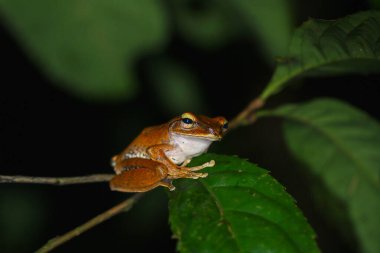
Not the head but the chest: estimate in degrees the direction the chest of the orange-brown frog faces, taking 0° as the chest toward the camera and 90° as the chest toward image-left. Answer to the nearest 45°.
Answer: approximately 315°

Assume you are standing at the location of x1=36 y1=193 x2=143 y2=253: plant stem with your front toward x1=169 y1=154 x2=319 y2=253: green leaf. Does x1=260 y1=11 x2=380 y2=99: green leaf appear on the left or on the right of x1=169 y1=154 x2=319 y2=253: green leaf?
left

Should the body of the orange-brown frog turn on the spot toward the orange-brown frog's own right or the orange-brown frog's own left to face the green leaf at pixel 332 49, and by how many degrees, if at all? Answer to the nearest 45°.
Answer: approximately 45° to the orange-brown frog's own left

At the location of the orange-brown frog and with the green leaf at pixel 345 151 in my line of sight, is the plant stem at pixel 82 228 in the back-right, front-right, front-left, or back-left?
back-right
